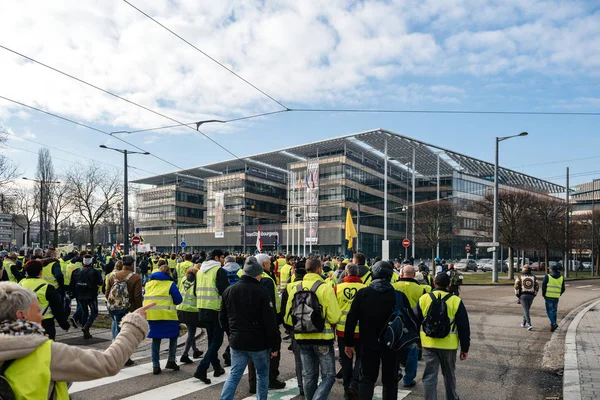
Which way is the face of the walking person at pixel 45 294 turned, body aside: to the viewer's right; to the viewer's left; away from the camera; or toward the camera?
away from the camera

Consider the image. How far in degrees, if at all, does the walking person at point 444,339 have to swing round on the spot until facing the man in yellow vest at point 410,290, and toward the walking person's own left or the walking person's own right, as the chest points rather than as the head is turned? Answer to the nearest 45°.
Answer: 0° — they already face them

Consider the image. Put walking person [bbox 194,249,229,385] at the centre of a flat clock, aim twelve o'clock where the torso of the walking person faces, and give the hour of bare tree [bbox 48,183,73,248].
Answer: The bare tree is roughly at 10 o'clock from the walking person.

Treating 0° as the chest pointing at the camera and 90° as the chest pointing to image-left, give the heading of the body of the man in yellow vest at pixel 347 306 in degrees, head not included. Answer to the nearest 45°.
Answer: approximately 180°

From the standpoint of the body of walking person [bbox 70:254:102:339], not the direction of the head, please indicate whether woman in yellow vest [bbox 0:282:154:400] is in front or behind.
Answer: behind

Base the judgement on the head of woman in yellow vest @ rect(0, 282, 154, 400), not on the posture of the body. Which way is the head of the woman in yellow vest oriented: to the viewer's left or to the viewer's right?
to the viewer's right

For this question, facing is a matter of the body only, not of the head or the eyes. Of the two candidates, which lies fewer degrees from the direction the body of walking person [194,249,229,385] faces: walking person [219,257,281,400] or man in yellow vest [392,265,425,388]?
the man in yellow vest

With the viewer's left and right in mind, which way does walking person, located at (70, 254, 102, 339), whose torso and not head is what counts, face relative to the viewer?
facing away from the viewer

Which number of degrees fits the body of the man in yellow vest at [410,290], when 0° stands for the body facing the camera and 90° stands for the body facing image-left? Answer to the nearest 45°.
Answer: approximately 180°
